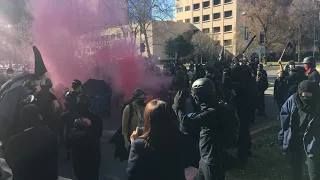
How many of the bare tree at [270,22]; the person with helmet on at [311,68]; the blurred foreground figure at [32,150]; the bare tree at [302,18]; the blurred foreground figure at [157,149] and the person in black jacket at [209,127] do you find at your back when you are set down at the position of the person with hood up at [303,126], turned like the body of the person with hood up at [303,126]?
3

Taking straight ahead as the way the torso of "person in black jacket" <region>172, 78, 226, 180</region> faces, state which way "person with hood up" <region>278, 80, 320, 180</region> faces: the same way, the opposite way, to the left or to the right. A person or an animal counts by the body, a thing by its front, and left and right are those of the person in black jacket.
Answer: to the left

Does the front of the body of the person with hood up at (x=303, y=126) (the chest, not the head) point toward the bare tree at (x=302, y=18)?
no

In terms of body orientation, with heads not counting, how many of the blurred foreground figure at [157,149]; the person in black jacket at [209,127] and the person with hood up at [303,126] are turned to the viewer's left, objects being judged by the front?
1

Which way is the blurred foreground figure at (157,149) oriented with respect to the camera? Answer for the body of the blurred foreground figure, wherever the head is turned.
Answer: away from the camera

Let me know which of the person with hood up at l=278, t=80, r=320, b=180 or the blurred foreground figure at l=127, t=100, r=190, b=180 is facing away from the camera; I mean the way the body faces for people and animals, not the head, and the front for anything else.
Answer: the blurred foreground figure

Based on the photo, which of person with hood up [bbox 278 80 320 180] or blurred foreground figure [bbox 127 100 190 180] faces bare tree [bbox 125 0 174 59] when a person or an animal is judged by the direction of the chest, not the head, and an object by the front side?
the blurred foreground figure

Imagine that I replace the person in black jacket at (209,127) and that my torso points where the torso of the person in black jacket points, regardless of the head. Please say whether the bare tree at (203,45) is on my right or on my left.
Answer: on my right

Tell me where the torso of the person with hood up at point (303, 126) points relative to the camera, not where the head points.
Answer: toward the camera

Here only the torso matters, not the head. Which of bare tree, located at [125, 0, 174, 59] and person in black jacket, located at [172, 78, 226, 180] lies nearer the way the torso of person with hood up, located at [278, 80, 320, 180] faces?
the person in black jacket

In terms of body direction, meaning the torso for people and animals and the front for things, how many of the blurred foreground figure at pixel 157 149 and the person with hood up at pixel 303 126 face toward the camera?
1

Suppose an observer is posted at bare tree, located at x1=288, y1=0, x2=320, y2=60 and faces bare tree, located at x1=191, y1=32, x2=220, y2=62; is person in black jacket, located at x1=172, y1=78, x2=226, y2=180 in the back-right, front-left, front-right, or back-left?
front-left
